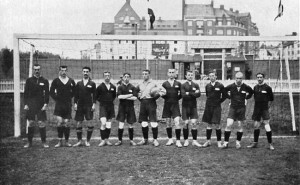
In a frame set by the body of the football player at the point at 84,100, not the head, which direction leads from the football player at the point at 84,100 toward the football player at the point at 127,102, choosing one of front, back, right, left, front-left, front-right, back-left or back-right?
left

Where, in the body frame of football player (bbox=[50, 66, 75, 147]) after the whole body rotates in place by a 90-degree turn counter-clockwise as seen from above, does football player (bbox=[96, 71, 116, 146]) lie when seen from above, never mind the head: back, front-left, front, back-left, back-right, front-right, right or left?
front

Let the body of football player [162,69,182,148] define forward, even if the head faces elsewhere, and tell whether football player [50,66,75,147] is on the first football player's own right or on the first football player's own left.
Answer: on the first football player's own right

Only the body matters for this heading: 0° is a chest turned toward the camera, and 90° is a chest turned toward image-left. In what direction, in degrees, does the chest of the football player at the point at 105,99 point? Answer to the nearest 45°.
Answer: approximately 0°

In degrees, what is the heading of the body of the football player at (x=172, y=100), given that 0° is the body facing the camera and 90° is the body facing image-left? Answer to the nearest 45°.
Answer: approximately 0°

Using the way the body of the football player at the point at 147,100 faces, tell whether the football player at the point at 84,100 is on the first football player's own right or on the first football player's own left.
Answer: on the first football player's own right

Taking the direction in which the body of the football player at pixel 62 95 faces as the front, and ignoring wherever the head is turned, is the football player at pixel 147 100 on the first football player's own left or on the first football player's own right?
on the first football player's own left

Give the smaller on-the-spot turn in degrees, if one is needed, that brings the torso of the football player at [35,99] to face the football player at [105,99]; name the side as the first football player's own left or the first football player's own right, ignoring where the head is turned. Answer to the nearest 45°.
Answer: approximately 90° to the first football player's own left

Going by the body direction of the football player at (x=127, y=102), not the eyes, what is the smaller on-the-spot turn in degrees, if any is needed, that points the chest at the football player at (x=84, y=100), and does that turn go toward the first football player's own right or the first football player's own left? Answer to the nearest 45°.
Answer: approximately 90° to the first football player's own right
